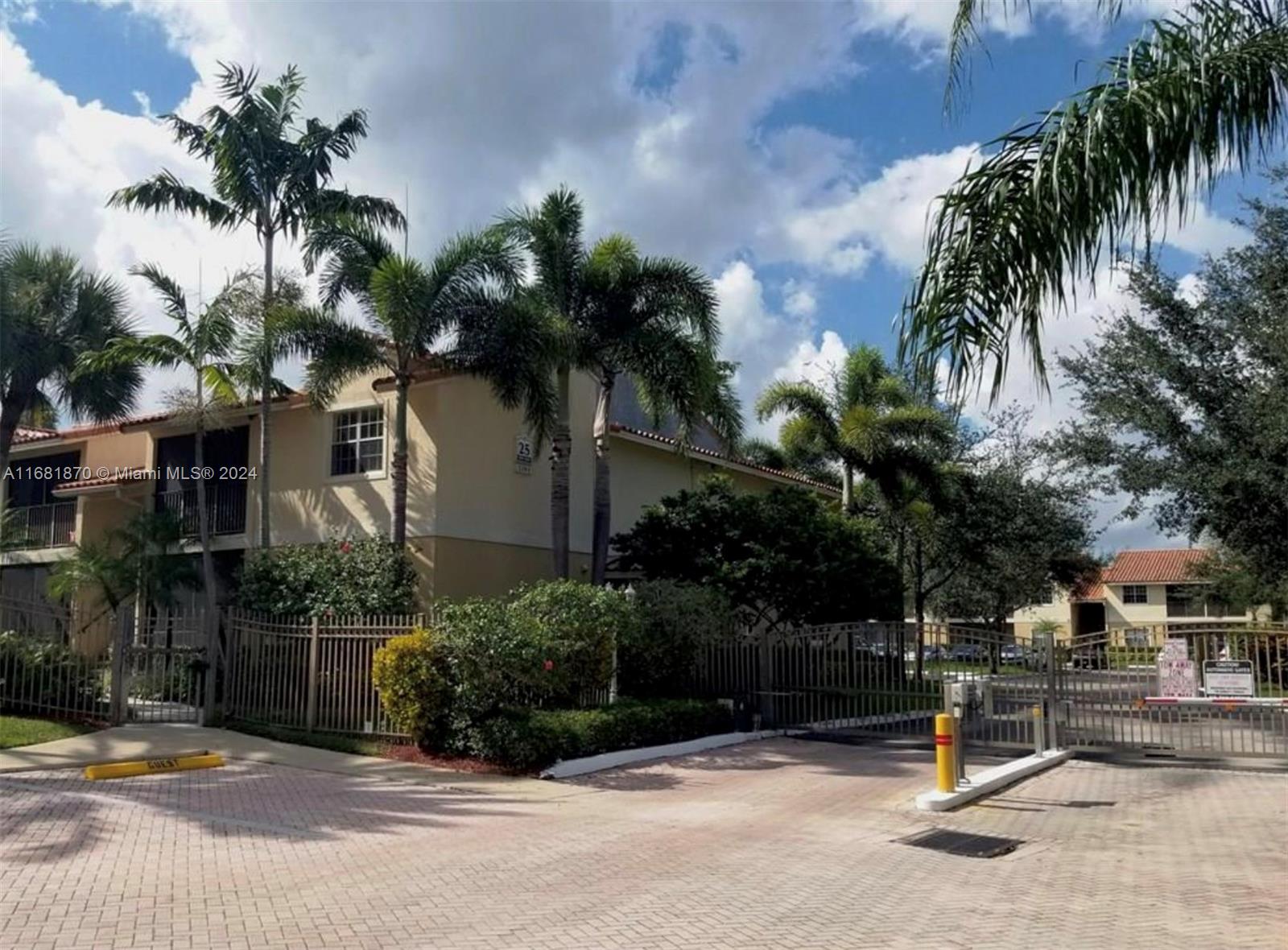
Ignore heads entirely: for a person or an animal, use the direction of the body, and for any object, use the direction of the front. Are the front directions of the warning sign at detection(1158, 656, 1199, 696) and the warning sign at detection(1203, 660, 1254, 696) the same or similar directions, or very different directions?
same or similar directions

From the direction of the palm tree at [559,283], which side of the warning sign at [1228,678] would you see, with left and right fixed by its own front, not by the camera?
right

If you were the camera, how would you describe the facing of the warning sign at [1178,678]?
facing the viewer

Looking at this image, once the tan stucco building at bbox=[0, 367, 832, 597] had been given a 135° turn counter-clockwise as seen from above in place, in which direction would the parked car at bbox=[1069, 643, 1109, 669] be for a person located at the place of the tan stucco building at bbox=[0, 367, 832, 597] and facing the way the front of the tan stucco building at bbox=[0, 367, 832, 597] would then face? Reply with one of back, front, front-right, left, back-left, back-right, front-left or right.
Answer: front-right

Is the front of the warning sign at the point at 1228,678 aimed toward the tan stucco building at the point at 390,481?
no

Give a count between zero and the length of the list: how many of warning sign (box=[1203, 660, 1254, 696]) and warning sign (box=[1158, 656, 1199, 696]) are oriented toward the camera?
2

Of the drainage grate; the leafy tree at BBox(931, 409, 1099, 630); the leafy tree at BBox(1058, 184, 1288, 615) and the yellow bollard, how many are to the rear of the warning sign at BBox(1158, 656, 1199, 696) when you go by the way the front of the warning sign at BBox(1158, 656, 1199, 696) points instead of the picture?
2

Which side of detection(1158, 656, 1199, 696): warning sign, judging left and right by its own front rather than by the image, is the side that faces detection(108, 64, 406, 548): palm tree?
right

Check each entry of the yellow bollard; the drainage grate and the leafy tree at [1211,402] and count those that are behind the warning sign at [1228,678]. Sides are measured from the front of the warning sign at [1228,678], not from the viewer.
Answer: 1

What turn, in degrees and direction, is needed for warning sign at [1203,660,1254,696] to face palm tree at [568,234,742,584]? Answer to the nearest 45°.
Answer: approximately 90° to its right

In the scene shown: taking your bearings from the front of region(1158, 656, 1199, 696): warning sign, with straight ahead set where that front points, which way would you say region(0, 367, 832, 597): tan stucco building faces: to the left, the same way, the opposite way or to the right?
the same way

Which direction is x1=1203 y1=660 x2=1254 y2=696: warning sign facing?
toward the camera
